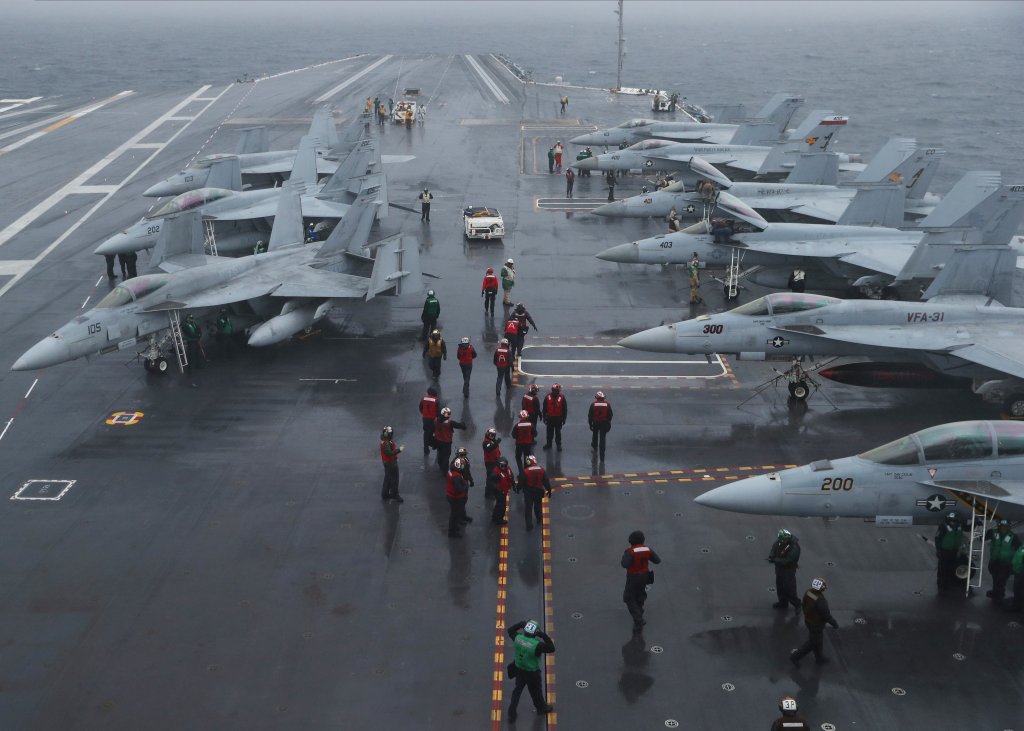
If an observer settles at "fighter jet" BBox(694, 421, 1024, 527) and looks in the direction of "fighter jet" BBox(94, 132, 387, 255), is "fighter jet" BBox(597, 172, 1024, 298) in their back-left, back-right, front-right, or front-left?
front-right

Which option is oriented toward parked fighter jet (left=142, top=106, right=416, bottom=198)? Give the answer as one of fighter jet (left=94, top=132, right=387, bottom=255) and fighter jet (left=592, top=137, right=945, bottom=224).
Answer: fighter jet (left=592, top=137, right=945, bottom=224)

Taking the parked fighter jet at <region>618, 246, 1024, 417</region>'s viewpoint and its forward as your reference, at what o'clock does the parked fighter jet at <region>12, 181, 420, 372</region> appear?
the parked fighter jet at <region>12, 181, 420, 372</region> is roughly at 12 o'clock from the parked fighter jet at <region>618, 246, 1024, 417</region>.

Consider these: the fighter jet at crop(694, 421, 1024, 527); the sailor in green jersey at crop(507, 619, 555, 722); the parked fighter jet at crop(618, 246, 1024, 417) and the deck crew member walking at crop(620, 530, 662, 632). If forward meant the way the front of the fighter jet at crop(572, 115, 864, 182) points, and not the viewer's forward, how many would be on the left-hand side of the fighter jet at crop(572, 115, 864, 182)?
4

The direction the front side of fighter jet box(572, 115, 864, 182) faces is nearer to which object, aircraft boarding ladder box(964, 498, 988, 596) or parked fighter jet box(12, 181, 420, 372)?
the parked fighter jet

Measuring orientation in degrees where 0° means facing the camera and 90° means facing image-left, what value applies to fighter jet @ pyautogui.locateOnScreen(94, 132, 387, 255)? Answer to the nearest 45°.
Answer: approximately 45°

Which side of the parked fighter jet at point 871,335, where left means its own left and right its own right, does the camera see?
left

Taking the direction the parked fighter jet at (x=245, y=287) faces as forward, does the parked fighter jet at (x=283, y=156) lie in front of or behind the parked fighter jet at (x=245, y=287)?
behind

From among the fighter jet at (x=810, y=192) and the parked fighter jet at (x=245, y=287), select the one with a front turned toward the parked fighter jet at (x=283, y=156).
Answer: the fighter jet

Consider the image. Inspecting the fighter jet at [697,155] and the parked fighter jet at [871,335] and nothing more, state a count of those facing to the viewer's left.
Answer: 2

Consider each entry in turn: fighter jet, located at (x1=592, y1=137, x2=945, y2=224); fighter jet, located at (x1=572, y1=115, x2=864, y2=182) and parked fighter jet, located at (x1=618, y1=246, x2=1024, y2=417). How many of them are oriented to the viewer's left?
3

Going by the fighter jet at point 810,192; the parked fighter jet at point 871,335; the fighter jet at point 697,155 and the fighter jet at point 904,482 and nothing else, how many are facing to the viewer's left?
4

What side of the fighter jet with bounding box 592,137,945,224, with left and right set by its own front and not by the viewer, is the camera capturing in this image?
left

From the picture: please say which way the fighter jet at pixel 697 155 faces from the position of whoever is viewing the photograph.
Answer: facing to the left of the viewer

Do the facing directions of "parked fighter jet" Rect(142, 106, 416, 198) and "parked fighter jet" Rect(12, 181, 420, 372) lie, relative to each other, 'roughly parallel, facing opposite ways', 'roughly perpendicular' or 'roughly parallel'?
roughly parallel

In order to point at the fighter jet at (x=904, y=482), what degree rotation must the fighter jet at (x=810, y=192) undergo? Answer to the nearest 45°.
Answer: approximately 90° to its left

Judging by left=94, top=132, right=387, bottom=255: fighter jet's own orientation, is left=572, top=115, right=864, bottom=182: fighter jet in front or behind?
behind

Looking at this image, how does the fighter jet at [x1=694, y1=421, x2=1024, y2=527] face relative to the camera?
to the viewer's left
